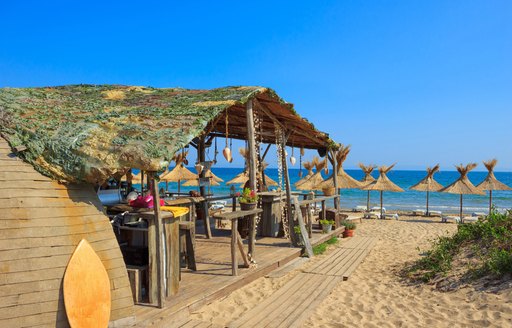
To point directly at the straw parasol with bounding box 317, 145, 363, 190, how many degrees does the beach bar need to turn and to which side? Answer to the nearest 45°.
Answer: approximately 90° to its left

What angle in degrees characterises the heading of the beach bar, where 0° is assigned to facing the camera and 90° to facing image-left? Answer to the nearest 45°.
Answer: approximately 315°

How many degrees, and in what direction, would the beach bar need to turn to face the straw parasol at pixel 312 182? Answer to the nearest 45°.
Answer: approximately 90° to its left

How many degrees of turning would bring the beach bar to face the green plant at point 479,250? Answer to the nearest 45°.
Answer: approximately 45° to its left

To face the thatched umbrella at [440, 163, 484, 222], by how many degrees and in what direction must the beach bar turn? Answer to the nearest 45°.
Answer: approximately 90° to its left

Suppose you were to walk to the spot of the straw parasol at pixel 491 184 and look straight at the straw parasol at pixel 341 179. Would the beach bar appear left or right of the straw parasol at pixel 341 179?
left
